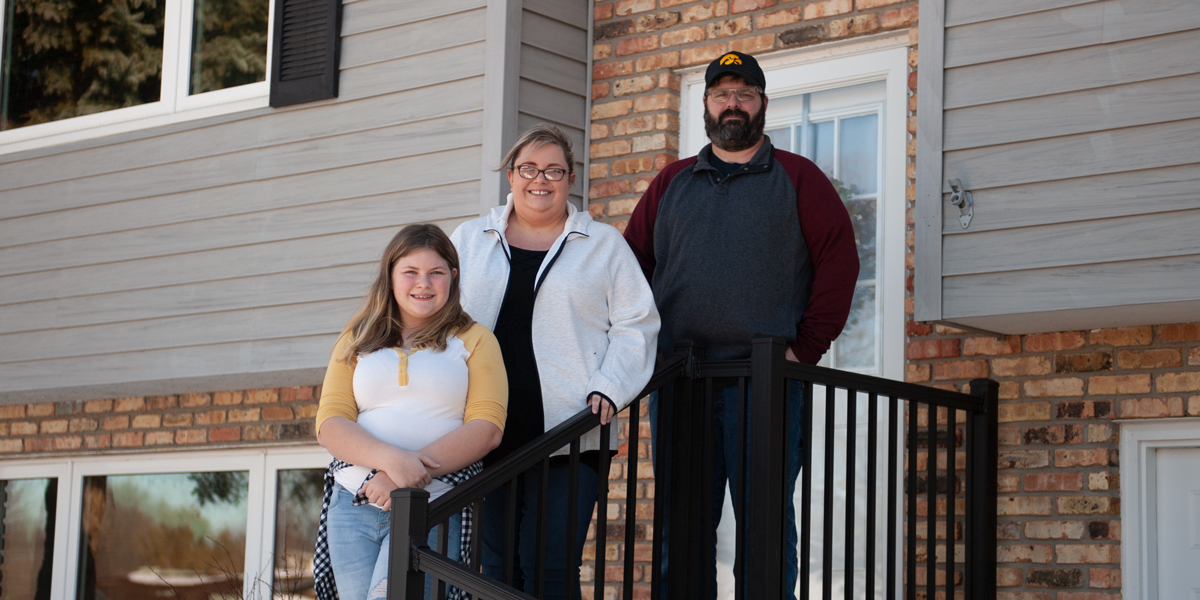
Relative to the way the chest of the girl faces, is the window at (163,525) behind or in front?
behind

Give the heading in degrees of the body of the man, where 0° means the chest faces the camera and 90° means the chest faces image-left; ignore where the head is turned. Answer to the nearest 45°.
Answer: approximately 0°

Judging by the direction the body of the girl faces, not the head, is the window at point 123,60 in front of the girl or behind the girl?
behind

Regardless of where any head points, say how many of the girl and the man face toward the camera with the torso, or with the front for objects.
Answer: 2

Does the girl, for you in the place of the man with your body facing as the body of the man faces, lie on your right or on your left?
on your right

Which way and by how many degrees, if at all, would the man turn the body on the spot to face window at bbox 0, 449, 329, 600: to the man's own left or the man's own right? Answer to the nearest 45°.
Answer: approximately 135° to the man's own right
